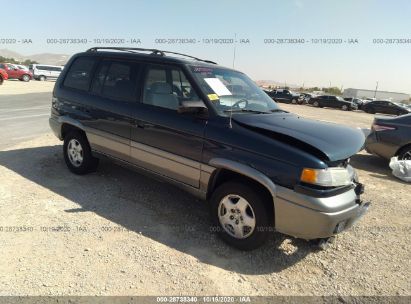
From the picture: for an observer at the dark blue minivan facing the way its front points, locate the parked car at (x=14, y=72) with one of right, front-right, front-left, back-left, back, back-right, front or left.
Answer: back

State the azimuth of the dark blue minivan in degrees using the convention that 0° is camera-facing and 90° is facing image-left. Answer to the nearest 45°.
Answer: approximately 315°

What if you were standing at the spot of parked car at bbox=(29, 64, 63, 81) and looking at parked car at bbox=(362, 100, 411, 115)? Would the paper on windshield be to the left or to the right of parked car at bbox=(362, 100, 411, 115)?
right

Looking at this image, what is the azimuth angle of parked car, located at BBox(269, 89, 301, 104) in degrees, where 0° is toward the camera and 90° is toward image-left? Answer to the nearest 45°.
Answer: approximately 315°

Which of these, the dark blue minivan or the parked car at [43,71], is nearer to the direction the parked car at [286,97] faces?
the dark blue minivan

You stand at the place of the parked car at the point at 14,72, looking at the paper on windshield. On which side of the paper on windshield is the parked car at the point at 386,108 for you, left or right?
left
